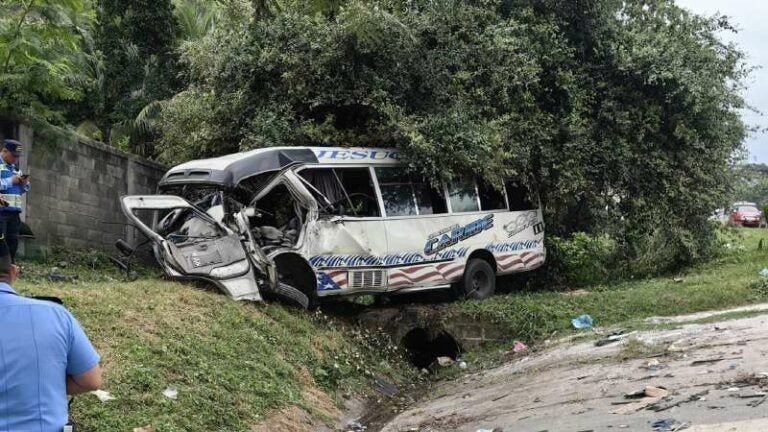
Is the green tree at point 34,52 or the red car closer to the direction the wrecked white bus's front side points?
the green tree

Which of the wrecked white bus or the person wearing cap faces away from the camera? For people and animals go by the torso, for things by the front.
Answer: the person wearing cap

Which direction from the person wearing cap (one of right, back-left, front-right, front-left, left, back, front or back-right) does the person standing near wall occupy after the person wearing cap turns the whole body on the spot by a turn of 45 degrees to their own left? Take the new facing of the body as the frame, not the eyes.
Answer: front-right

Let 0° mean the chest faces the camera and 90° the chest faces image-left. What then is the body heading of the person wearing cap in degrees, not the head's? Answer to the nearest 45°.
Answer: approximately 180°

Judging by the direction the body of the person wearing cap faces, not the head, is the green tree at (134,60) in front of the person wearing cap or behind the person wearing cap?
in front

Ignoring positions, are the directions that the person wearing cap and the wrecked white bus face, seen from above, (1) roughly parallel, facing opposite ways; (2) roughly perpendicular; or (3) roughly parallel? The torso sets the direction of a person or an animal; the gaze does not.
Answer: roughly perpendicular

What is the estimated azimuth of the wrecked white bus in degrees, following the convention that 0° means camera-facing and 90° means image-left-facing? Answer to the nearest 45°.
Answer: approximately 45°

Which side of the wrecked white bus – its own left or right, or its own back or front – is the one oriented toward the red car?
back

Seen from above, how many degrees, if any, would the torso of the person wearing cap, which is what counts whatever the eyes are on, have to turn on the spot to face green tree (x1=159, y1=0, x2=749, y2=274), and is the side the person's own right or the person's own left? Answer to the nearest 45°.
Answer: approximately 45° to the person's own right
